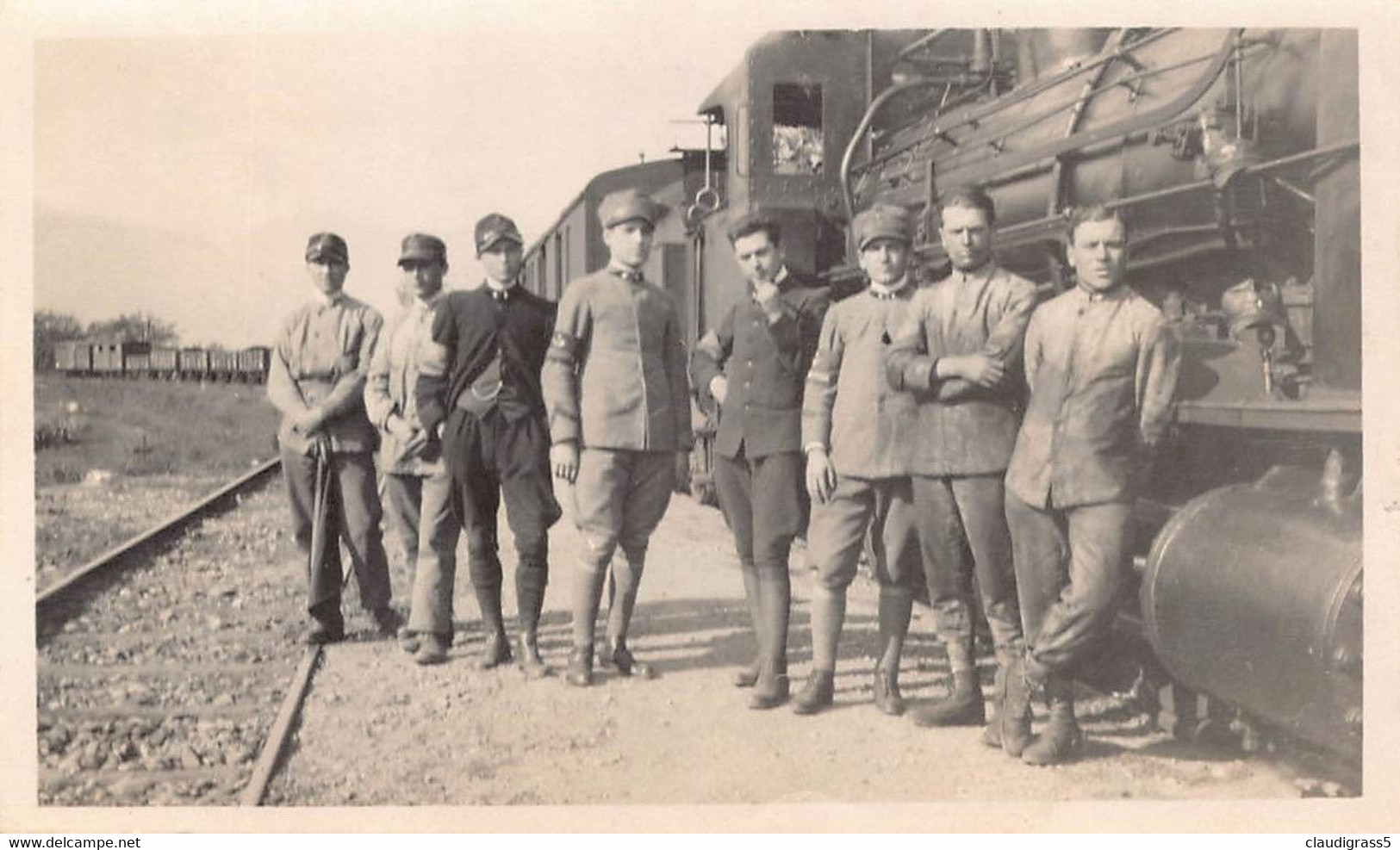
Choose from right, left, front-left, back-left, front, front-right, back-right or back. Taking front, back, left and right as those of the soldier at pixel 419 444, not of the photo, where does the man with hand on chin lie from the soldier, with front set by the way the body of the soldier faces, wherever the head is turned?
front-left

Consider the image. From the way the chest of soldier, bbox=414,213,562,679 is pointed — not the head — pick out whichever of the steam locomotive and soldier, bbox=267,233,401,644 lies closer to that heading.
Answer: the steam locomotive

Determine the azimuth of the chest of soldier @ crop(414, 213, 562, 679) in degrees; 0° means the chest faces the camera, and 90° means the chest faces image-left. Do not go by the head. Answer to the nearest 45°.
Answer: approximately 0°

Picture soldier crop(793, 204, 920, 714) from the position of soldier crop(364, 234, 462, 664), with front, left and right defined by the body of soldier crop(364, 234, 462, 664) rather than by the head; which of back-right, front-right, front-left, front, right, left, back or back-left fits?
front-left

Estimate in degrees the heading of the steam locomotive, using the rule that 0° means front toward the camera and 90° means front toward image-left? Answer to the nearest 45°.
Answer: approximately 315°

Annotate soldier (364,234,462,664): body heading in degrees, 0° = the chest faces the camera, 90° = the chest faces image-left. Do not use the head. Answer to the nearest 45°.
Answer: approximately 0°
